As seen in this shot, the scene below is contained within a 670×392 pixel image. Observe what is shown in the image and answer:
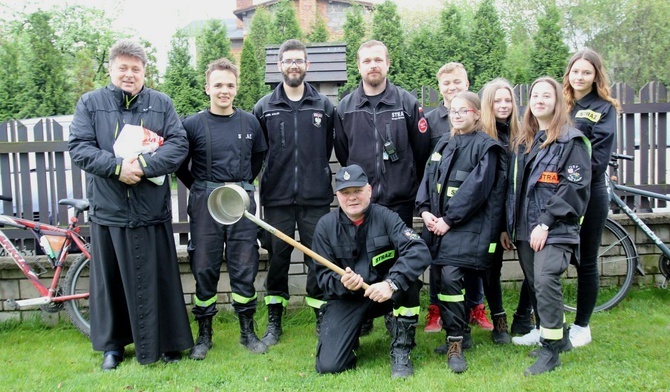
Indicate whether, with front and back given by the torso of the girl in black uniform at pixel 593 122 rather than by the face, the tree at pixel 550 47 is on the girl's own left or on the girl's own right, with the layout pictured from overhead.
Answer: on the girl's own right

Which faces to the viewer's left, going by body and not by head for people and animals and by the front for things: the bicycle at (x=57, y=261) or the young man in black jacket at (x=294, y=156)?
the bicycle

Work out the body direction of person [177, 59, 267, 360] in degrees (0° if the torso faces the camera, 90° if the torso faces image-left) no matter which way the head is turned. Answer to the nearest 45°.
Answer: approximately 0°

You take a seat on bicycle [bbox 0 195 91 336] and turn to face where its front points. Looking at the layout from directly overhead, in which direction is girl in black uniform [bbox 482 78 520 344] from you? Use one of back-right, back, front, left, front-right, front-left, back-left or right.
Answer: back-left

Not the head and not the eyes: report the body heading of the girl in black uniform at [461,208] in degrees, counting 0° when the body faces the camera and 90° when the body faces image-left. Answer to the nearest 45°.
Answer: approximately 45°

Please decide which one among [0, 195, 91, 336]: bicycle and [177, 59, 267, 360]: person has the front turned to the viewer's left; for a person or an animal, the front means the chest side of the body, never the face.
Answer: the bicycle

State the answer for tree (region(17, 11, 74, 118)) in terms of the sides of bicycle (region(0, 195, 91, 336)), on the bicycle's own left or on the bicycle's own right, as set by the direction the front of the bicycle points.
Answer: on the bicycle's own right

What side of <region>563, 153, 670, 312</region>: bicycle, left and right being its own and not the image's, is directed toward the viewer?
left

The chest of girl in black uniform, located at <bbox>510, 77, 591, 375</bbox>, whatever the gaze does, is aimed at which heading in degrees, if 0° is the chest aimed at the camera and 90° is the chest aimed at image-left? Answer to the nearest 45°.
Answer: approximately 45°

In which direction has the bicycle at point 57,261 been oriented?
to the viewer's left

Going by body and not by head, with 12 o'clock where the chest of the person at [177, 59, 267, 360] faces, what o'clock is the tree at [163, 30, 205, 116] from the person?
The tree is roughly at 6 o'clock from the person.

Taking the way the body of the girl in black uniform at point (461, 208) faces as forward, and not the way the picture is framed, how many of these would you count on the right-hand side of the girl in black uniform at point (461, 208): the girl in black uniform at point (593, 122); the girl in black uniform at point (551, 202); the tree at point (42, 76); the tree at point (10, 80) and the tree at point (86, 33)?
3

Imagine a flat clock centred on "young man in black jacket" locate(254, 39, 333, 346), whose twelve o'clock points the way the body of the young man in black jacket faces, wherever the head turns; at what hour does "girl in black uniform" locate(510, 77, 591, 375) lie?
The girl in black uniform is roughly at 10 o'clock from the young man in black jacket.
